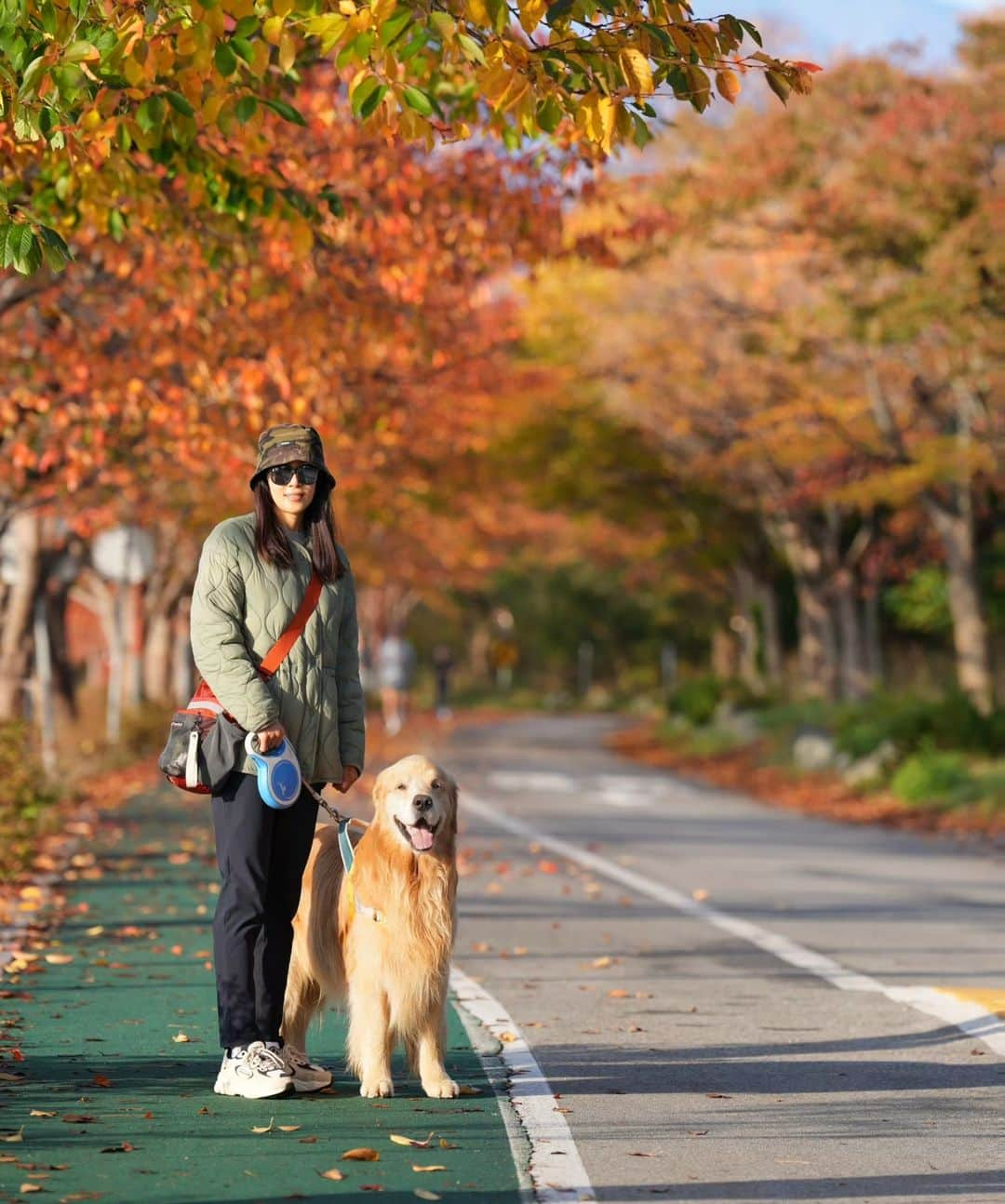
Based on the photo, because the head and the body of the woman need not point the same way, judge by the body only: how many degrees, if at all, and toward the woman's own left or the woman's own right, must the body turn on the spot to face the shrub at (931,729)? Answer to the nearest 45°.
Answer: approximately 90° to the woman's own left

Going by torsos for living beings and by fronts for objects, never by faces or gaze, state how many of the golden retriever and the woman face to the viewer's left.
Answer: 0

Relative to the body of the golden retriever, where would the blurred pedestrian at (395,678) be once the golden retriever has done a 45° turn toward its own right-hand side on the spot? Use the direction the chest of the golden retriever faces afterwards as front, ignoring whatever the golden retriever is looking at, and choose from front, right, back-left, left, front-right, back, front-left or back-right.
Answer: back

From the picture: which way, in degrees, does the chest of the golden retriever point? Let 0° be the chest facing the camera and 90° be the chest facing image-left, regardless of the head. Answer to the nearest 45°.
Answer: approximately 315°

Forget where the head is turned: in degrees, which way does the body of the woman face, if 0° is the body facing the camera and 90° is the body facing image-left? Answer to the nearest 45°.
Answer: approximately 315°
